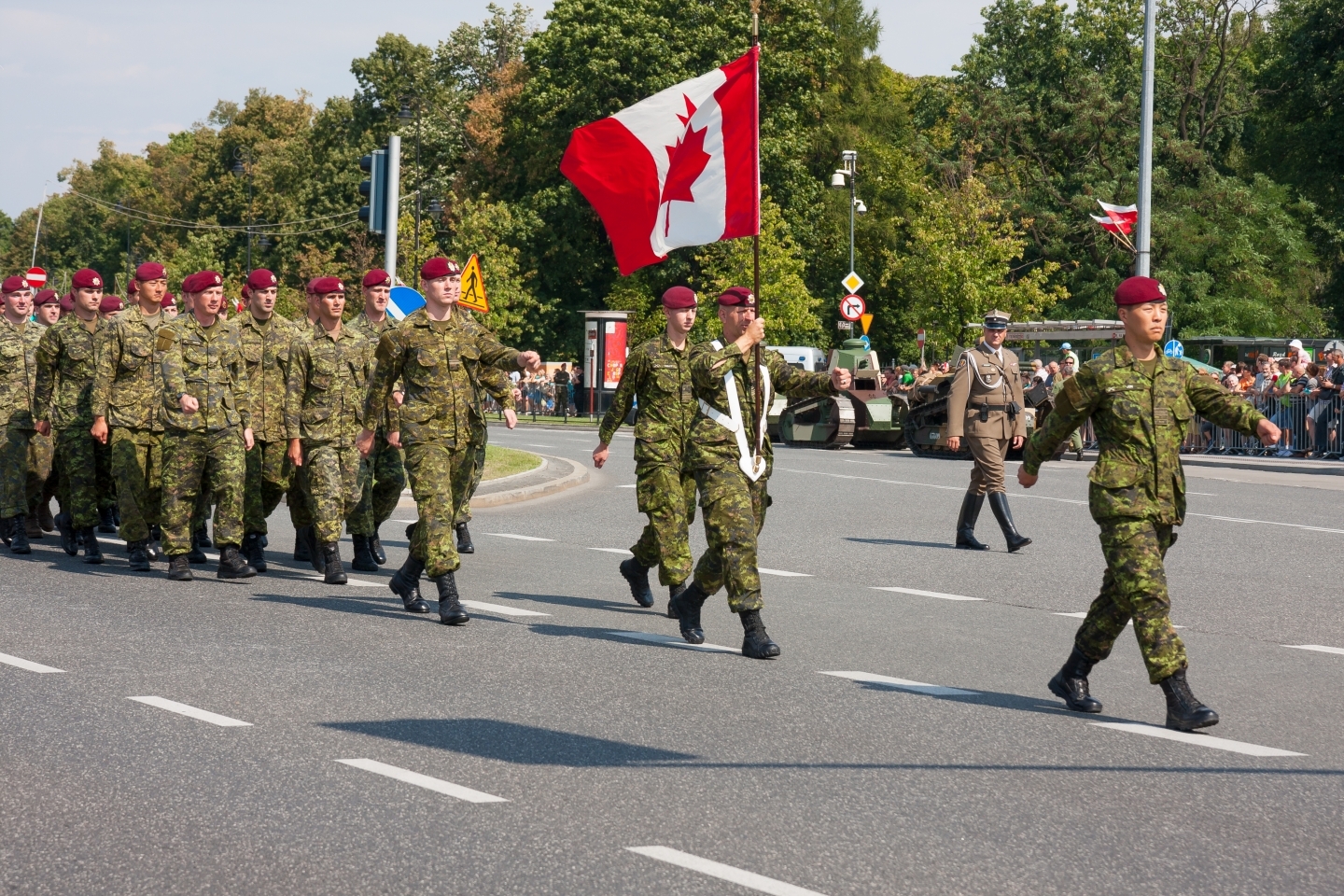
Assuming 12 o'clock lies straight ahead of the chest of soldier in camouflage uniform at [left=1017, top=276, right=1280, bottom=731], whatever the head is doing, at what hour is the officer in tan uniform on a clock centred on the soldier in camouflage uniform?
The officer in tan uniform is roughly at 7 o'clock from the soldier in camouflage uniform.

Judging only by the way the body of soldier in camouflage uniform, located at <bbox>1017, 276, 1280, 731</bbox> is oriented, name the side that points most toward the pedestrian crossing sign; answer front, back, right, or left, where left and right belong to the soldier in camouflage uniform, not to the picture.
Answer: back

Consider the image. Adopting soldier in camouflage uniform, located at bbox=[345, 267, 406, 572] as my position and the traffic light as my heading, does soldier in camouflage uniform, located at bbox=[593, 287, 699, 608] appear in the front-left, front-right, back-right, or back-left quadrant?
back-right

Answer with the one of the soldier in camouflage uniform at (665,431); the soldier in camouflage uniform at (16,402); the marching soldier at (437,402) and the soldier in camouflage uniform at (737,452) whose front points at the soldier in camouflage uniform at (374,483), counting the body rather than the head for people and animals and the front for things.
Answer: the soldier in camouflage uniform at (16,402)

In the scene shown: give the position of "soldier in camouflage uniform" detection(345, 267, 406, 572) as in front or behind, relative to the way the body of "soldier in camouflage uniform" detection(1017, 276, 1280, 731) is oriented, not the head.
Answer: behind

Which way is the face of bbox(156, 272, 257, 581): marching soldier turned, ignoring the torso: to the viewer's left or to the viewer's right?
to the viewer's right

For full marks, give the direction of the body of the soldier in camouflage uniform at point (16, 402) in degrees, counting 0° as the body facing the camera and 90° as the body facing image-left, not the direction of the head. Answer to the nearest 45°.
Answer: approximately 315°

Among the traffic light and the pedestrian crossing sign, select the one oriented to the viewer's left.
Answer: the traffic light

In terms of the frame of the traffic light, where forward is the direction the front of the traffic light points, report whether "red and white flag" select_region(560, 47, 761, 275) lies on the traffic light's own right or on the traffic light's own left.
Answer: on the traffic light's own left

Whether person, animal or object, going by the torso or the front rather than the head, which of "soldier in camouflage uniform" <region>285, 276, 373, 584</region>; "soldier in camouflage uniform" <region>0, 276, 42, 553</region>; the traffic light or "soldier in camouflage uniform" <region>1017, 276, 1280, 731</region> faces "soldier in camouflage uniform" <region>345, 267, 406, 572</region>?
"soldier in camouflage uniform" <region>0, 276, 42, 553</region>

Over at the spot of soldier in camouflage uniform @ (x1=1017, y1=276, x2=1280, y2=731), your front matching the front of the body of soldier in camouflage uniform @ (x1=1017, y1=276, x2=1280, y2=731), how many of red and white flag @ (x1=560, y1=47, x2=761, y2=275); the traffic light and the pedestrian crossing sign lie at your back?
3

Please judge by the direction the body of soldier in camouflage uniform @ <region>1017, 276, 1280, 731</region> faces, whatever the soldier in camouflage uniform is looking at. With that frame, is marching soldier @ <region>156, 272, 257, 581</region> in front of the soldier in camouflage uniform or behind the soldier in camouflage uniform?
behind

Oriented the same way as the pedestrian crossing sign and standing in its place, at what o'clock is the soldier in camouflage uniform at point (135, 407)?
The soldier in camouflage uniform is roughly at 2 o'clock from the pedestrian crossing sign.
